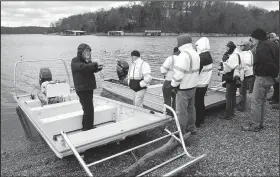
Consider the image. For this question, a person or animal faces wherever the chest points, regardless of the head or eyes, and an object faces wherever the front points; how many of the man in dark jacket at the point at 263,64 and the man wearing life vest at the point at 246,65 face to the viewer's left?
2

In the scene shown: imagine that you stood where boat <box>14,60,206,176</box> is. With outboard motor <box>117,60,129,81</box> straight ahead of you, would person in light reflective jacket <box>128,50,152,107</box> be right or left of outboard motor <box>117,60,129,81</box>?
right

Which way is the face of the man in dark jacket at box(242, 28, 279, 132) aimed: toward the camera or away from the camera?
away from the camera

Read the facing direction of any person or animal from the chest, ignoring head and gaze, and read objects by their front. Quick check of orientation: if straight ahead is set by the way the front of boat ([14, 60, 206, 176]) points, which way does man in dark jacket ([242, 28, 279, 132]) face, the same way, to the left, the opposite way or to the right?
the opposite way

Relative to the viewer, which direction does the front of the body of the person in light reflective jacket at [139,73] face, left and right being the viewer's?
facing the viewer and to the left of the viewer

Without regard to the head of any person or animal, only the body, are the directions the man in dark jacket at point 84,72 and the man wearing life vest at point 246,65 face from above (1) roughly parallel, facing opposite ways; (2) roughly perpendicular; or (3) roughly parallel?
roughly parallel, facing opposite ways

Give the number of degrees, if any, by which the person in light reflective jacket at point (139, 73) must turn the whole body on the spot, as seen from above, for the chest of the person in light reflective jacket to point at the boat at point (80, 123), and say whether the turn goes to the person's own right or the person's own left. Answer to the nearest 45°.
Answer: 0° — they already face it

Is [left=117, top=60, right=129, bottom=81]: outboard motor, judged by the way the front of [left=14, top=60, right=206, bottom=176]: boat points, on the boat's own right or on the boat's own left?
on the boat's own left

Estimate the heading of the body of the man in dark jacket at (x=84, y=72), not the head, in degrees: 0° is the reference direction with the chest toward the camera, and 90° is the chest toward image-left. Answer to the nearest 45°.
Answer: approximately 315°

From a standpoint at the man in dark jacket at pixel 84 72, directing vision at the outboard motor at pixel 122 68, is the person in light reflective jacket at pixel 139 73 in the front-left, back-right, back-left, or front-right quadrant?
front-right

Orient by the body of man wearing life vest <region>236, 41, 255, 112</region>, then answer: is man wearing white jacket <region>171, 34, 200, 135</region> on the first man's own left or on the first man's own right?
on the first man's own left

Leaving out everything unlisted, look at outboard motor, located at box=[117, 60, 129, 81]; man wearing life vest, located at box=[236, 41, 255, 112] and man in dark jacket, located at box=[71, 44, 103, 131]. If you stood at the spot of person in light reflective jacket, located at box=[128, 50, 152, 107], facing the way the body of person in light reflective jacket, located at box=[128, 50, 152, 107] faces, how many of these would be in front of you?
1

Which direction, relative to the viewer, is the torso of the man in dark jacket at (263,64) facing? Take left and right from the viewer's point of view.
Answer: facing to the left of the viewer

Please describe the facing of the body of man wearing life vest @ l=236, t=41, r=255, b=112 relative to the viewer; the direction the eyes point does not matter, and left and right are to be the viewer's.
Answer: facing to the left of the viewer

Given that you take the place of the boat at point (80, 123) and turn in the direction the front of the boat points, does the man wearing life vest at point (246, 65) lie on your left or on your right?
on your left
